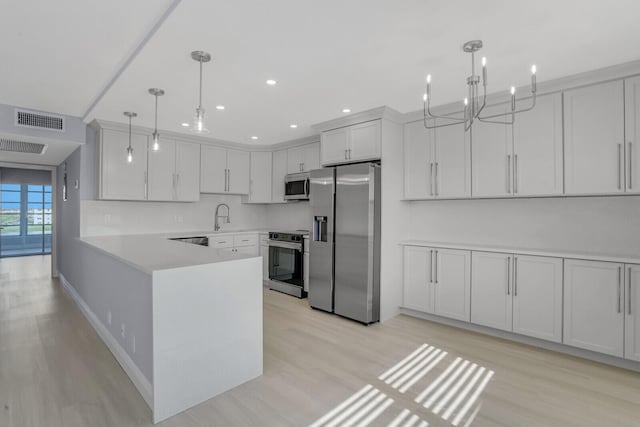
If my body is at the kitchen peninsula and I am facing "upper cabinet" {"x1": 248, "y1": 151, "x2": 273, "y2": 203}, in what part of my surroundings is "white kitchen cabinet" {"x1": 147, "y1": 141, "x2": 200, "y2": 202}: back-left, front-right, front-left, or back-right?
front-left

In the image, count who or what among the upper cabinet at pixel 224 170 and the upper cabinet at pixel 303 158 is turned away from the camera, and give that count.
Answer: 0

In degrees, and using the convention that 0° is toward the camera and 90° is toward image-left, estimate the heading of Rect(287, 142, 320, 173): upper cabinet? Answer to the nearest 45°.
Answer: approximately 45°

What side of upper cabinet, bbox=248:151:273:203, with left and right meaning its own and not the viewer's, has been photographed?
front

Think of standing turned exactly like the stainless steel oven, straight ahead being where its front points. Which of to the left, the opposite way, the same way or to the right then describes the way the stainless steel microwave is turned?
the same way

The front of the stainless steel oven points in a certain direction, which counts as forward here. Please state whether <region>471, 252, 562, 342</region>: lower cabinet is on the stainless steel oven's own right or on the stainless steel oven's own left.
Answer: on the stainless steel oven's own left

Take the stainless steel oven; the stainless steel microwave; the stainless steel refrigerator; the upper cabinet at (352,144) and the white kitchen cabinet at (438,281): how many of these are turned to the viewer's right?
0

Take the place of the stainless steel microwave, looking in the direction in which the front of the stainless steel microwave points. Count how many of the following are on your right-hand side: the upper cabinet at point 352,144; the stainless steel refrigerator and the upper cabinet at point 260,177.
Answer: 1

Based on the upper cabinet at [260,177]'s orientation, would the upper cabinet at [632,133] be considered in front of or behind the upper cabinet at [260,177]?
in front

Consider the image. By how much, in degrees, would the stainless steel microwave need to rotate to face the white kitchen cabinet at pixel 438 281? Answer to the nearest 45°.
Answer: approximately 90° to its left

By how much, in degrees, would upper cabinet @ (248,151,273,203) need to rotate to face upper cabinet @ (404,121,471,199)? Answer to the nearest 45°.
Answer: approximately 45° to its left

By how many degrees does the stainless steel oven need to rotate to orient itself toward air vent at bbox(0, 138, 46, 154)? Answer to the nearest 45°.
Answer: approximately 45° to its right

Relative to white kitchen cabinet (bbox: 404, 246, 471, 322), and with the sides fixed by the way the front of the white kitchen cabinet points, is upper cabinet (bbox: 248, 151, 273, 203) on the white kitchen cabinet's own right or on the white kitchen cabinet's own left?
on the white kitchen cabinet's own right

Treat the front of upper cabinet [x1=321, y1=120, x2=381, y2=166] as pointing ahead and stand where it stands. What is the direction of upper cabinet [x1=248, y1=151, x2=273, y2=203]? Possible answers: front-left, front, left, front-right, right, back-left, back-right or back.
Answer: right

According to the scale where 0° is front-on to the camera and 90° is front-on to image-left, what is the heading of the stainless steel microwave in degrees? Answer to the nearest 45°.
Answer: approximately 45°

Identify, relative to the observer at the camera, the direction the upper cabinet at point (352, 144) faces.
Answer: facing the viewer and to the left of the viewer

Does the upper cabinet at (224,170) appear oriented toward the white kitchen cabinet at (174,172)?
no

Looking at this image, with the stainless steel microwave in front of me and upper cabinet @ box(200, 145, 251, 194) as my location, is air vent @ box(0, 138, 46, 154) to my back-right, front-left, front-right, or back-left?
back-right

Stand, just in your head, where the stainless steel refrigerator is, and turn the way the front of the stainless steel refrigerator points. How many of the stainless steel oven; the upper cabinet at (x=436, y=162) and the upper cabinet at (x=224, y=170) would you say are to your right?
2

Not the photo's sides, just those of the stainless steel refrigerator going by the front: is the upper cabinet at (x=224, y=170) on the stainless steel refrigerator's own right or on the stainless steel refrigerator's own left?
on the stainless steel refrigerator's own right
